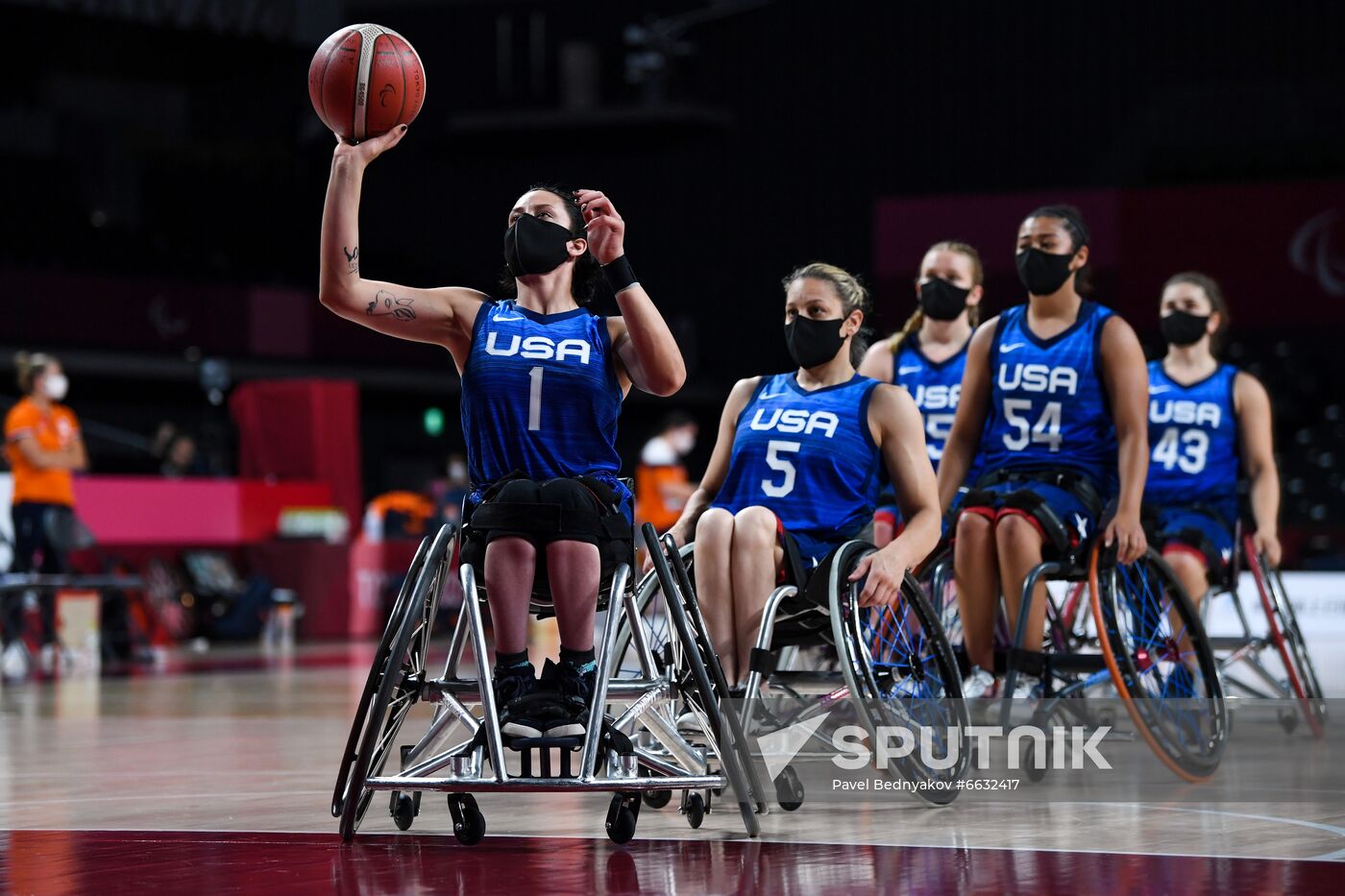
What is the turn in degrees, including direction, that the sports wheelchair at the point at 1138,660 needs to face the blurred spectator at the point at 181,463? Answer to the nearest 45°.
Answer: approximately 90° to its right

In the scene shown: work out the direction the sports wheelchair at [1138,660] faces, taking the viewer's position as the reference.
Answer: facing the viewer and to the left of the viewer

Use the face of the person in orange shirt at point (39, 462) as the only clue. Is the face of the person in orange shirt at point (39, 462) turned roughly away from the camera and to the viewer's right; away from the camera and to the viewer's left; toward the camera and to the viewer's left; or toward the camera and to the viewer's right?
toward the camera and to the viewer's right

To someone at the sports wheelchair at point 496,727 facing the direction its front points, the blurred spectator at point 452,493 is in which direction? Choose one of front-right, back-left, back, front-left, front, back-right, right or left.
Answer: back

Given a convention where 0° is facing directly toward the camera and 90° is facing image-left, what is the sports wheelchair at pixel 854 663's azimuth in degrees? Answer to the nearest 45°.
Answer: approximately 45°

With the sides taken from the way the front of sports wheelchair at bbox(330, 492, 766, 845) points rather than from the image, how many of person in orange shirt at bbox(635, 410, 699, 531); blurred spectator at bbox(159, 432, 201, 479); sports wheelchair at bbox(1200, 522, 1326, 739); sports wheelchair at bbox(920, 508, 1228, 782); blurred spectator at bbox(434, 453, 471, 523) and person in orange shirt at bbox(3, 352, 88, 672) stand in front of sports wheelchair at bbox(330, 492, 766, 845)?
0

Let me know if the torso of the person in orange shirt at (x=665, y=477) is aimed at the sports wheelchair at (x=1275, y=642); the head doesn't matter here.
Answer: no

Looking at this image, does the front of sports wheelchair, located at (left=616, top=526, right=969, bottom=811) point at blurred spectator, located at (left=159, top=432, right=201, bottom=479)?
no

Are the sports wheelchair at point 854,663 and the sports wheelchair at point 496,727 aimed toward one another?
no

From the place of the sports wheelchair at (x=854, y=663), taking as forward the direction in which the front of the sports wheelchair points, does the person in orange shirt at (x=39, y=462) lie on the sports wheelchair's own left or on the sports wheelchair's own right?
on the sports wheelchair's own right

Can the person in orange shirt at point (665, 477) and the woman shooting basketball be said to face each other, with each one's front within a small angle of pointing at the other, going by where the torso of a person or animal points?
no

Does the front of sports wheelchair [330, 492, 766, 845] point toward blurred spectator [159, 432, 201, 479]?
no

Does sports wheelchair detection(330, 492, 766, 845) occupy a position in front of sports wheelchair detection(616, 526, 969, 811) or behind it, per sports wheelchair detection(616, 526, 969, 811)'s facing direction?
in front

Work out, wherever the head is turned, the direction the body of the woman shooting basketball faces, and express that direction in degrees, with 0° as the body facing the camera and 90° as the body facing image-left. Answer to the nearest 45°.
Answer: approximately 0°
